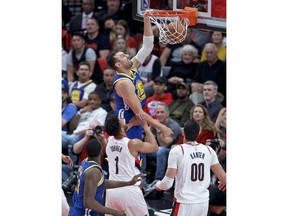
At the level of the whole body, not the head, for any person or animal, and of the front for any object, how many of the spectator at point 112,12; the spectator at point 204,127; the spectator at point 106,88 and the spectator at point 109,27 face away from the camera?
0

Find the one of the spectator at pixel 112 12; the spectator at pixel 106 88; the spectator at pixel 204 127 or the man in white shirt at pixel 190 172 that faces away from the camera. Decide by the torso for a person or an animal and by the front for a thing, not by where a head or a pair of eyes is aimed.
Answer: the man in white shirt

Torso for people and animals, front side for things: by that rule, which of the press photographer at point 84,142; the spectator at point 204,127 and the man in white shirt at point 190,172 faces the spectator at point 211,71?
the man in white shirt

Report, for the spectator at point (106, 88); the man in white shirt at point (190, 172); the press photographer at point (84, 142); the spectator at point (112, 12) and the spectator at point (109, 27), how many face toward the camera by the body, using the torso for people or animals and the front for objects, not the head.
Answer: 4

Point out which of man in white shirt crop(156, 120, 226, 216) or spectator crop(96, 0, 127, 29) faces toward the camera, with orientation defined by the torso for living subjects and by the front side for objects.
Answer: the spectator

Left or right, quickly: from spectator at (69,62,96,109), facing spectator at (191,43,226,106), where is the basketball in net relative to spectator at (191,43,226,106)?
right

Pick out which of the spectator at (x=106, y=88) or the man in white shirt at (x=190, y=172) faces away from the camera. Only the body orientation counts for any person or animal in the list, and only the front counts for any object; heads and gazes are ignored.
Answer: the man in white shirt

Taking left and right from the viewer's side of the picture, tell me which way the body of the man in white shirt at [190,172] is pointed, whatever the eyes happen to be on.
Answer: facing away from the viewer

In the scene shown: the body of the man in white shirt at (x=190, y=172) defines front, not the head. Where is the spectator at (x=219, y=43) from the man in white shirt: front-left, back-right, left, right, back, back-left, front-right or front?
front

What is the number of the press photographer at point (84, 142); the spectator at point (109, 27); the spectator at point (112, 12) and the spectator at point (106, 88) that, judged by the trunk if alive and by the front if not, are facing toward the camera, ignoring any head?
4

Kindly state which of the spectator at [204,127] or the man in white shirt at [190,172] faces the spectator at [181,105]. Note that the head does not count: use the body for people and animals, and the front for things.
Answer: the man in white shirt

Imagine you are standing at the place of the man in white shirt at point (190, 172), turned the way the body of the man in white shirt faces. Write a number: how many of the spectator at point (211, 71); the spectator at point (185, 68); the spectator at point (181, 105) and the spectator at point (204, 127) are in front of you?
4

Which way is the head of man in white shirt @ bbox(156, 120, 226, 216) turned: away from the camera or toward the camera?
away from the camera

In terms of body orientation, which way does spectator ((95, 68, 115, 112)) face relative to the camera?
toward the camera

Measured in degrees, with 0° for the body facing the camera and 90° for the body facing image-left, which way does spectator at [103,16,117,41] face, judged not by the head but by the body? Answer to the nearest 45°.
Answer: approximately 0°

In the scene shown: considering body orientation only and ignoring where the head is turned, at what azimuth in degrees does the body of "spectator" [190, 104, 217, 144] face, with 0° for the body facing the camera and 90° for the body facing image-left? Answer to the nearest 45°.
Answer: approximately 45°
